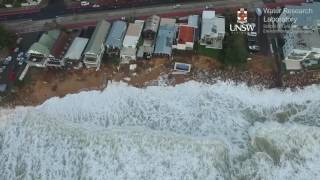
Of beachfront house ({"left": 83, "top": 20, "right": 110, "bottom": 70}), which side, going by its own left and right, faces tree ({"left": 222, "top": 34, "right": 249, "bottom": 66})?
left

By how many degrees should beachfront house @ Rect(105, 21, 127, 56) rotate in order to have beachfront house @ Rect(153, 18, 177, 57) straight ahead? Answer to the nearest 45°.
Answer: approximately 90° to its right

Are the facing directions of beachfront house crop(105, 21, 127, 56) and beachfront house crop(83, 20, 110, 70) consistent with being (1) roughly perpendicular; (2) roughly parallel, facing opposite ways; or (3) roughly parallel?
roughly parallel

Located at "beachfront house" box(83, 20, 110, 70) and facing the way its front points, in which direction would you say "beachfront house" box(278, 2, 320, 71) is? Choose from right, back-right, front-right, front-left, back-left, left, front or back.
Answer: left

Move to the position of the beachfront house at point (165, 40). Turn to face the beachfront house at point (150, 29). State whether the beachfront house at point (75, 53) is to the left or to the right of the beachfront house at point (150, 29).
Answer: left

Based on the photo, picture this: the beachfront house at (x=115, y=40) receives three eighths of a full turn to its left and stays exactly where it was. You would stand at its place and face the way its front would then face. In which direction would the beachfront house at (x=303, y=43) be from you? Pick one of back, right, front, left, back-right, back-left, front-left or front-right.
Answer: back-left

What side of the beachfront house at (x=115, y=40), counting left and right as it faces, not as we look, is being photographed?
back
